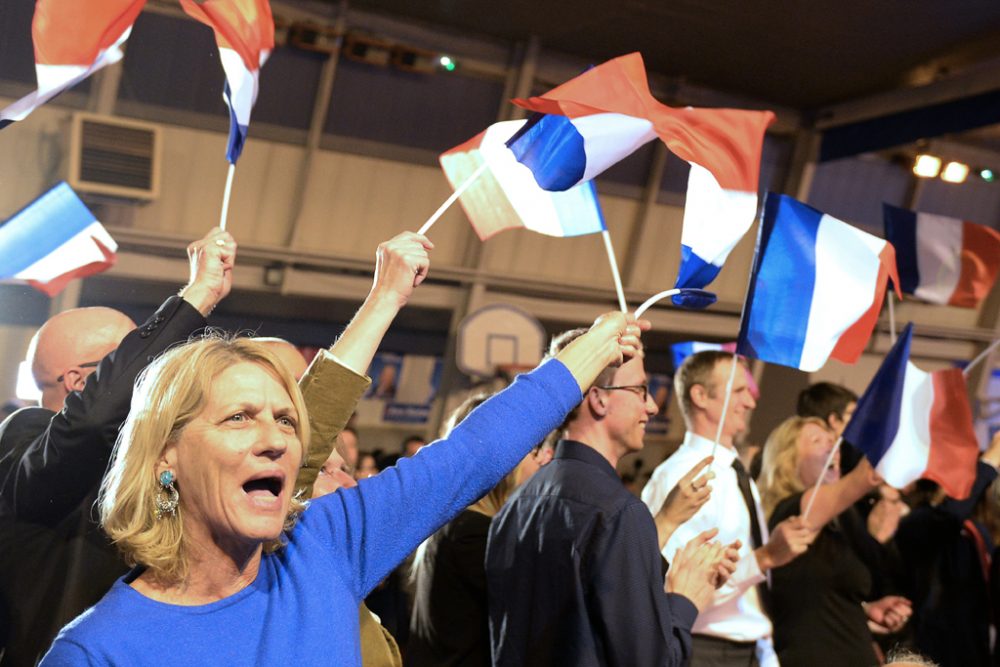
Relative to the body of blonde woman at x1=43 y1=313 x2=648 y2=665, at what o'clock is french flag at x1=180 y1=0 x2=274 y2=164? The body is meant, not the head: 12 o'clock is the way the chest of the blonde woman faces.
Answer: The french flag is roughly at 7 o'clock from the blonde woman.

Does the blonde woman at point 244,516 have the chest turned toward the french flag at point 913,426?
no

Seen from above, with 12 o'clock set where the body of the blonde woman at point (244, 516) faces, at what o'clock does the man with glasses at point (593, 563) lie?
The man with glasses is roughly at 9 o'clock from the blonde woman.

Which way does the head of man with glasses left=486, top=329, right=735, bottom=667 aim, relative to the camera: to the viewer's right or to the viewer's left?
to the viewer's right

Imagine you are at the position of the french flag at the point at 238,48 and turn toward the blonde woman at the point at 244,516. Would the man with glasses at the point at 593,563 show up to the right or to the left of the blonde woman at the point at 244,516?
left

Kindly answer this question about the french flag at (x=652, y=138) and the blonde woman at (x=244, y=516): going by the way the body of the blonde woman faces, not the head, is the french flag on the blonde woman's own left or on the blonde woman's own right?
on the blonde woman's own left

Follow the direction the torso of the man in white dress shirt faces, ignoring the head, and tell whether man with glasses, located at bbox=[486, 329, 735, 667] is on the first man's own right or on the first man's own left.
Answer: on the first man's own right

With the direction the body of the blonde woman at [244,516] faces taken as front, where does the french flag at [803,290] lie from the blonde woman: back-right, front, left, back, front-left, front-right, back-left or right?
left

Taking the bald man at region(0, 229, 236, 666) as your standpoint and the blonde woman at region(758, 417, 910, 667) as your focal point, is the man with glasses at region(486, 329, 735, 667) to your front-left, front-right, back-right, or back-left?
front-right

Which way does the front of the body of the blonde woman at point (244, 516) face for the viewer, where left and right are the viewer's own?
facing the viewer and to the right of the viewer

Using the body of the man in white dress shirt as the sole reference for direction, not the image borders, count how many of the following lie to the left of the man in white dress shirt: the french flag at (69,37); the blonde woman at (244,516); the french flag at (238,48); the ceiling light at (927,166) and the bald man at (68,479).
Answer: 1

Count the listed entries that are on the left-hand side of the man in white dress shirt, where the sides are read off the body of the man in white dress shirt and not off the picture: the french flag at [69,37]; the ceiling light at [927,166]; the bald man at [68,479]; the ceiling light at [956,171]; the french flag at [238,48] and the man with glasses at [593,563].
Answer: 2

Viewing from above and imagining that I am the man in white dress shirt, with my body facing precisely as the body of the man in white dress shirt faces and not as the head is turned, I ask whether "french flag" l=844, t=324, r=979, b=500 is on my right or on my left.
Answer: on my left

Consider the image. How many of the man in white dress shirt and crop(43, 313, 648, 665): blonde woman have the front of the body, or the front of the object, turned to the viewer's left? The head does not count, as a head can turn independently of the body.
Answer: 0

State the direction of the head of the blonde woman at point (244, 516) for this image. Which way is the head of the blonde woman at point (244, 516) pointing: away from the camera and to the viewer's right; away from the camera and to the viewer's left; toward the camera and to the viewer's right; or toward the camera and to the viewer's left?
toward the camera and to the viewer's right

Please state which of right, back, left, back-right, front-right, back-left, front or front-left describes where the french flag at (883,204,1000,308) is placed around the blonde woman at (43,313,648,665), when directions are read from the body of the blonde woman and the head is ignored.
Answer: left
